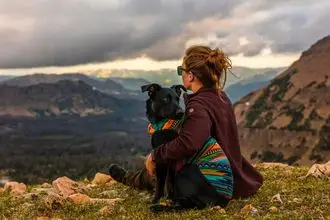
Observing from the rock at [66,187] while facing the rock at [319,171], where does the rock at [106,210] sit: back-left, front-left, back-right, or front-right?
front-right

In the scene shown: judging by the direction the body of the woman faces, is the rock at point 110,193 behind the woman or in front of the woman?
in front

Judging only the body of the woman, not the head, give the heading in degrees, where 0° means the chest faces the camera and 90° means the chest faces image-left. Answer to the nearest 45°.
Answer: approximately 135°

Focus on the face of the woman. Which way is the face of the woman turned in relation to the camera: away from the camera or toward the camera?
away from the camera

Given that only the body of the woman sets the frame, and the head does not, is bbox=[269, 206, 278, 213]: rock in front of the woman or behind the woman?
behind

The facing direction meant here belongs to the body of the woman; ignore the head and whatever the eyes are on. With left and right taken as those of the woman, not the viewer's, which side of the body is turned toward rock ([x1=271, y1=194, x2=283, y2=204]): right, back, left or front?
right

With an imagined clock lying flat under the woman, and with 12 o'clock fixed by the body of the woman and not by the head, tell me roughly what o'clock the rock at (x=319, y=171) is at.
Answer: The rock is roughly at 3 o'clock from the woman.
